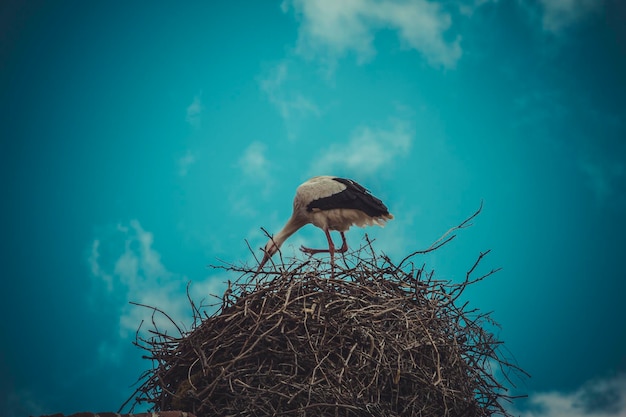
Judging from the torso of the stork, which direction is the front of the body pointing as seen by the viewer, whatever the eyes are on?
to the viewer's left
